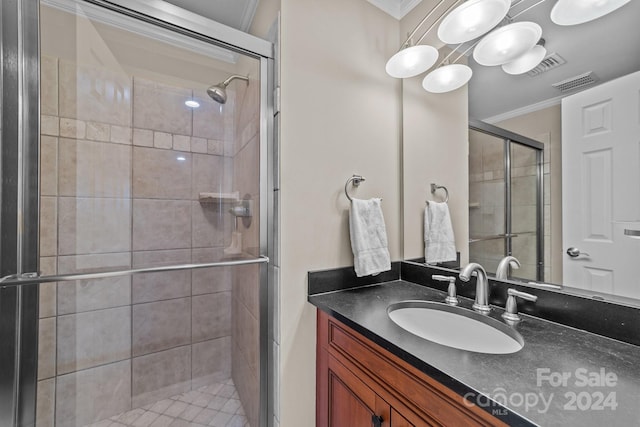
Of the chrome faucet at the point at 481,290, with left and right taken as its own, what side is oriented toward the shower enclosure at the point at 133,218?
front

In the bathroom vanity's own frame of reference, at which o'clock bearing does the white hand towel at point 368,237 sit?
The white hand towel is roughly at 3 o'clock from the bathroom vanity.

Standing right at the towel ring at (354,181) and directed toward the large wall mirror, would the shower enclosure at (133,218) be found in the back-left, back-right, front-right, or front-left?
back-right

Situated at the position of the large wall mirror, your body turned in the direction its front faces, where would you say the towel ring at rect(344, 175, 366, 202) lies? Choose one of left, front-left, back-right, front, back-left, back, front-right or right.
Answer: front-right

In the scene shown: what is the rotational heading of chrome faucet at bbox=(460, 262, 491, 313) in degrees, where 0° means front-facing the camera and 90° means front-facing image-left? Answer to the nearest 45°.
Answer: approximately 45°

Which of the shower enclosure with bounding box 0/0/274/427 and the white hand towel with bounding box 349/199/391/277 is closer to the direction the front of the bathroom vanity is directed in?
the shower enclosure

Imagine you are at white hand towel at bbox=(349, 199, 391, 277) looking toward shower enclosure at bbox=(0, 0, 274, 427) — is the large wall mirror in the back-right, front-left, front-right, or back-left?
back-left

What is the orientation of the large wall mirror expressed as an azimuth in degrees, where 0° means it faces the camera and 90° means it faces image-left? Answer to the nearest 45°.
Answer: approximately 45°
